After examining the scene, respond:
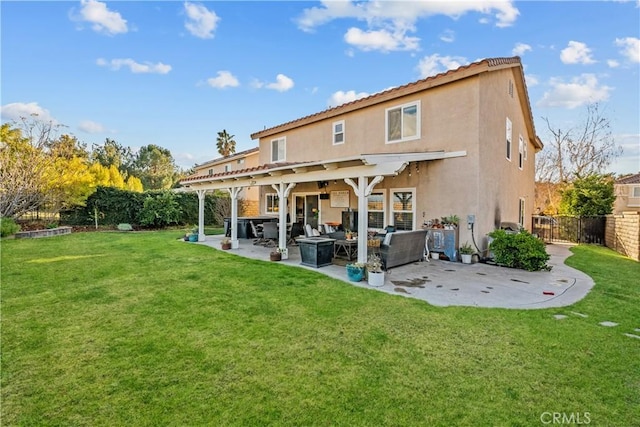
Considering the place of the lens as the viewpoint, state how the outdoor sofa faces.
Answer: facing away from the viewer and to the left of the viewer

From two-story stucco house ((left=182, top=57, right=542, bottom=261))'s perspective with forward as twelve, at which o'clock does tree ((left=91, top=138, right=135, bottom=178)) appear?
The tree is roughly at 9 o'clock from the two-story stucco house.

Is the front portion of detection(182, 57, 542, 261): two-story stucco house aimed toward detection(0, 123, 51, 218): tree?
no

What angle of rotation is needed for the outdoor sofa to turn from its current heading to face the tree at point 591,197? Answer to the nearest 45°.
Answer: approximately 90° to its right

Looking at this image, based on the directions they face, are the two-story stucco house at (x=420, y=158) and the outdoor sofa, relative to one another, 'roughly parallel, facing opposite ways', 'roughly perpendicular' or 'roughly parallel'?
roughly perpendicular

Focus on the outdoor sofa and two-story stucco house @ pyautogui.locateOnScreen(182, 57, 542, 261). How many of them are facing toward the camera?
0

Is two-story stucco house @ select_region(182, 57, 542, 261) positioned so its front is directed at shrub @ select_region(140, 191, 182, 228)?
no

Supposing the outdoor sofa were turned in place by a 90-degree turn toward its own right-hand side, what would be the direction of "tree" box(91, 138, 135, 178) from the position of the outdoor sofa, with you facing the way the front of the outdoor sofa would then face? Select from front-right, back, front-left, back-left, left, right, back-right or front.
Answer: left

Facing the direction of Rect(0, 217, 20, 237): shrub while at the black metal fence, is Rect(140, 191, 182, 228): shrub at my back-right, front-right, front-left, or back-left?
front-right

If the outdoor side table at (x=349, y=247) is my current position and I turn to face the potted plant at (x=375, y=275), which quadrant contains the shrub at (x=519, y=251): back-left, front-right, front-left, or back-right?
front-left

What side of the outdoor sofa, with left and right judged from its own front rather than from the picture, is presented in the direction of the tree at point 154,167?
front

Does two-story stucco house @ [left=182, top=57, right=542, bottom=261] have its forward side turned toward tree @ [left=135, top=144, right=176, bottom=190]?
no

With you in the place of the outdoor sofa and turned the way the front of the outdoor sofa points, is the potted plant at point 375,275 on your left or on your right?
on your left

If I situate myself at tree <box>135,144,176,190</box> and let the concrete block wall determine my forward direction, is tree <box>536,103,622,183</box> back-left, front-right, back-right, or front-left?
front-left

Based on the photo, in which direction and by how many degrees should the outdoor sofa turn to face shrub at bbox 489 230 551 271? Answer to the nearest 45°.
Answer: approximately 135° to its right

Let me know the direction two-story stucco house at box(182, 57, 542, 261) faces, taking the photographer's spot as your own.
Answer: facing away from the viewer and to the right of the viewer
